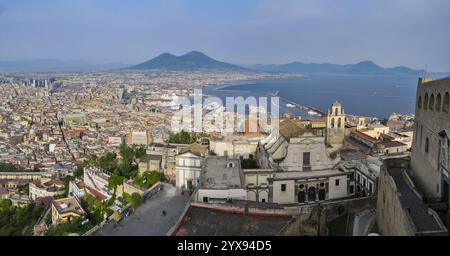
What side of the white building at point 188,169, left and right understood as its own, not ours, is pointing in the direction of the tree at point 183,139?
back

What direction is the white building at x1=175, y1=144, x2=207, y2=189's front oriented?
toward the camera

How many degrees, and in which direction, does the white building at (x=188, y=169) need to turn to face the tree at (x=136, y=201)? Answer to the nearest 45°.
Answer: approximately 45° to its right

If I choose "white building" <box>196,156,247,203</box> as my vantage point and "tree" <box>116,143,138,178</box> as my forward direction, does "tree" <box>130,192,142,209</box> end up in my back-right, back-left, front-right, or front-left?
front-left

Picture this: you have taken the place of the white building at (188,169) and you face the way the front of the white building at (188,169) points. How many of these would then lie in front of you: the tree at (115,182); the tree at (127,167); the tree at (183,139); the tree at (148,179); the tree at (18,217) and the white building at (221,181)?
1

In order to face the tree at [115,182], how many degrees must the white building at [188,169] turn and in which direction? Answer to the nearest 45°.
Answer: approximately 135° to its right

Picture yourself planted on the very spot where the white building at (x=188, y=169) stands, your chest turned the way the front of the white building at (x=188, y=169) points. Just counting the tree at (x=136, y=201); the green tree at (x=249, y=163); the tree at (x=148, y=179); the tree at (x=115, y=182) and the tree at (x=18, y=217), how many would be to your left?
1

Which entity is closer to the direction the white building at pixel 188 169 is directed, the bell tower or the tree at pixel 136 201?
the tree

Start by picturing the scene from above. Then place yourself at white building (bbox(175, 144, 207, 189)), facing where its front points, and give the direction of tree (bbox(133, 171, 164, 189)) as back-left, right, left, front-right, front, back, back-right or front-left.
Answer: back-right

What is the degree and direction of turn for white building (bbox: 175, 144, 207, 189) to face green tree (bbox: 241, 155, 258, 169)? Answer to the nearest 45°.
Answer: approximately 90° to its left

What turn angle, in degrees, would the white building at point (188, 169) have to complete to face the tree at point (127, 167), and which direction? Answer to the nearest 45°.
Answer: approximately 135° to its right

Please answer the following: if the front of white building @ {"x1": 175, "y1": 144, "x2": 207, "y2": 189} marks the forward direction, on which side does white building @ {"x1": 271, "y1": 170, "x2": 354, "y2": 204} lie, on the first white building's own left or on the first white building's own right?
on the first white building's own left

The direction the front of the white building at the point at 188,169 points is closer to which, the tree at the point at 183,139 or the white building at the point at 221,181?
the white building
